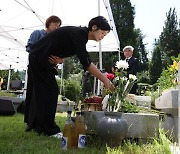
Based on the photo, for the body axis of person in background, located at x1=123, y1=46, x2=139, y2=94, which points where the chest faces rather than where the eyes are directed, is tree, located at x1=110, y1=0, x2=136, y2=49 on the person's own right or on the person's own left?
on the person's own right

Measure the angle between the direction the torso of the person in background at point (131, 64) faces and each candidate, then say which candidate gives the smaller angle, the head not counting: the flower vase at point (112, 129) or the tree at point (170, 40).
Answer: the flower vase

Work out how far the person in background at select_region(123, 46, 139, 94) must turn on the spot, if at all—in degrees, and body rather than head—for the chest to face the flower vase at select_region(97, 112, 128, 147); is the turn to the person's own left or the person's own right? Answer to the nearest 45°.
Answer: approximately 45° to the person's own left

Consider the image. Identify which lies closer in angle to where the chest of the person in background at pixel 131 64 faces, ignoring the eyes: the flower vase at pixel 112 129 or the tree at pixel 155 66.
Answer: the flower vase

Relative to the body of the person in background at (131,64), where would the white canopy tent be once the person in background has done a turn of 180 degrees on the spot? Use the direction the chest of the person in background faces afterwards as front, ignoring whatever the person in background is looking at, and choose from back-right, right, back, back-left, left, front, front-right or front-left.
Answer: left

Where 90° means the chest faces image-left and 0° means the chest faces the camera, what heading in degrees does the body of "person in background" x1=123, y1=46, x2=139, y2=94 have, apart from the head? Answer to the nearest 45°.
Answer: approximately 45°

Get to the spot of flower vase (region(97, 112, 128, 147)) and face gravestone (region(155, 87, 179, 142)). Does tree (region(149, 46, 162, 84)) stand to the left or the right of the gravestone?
left

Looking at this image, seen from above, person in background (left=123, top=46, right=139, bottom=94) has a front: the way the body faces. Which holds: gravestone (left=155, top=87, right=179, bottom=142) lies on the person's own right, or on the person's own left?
on the person's own left

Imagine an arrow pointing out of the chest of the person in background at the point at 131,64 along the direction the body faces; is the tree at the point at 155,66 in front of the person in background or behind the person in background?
behind
